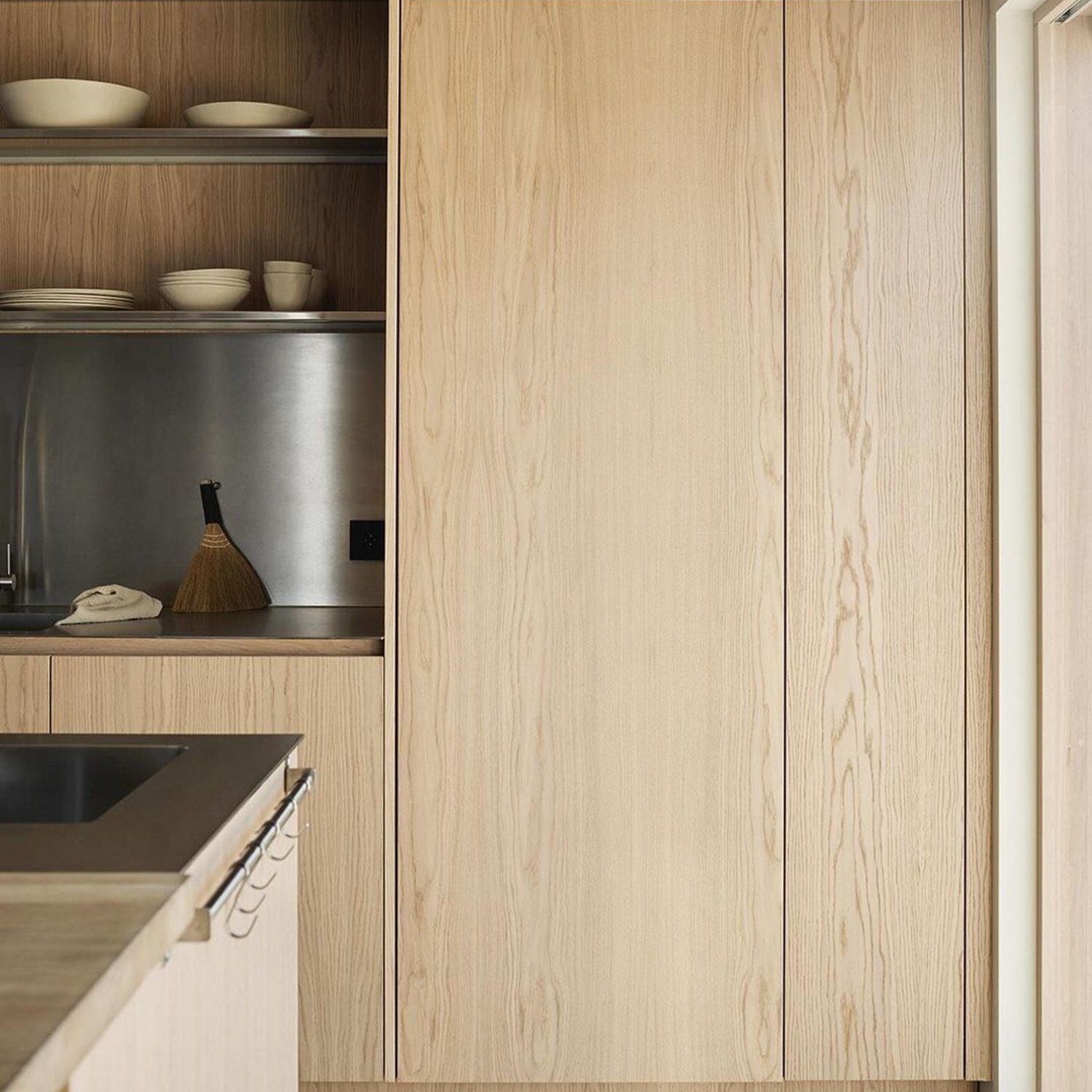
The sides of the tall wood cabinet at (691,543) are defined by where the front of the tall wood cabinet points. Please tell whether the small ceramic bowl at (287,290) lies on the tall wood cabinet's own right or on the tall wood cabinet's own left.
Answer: on the tall wood cabinet's own right

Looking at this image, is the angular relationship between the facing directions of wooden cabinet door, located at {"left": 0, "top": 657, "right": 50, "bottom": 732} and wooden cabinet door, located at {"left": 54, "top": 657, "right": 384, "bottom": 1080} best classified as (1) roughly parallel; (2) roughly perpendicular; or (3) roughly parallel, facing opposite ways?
roughly parallel

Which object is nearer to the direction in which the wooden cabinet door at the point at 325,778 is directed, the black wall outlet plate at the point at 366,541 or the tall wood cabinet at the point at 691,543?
the tall wood cabinet

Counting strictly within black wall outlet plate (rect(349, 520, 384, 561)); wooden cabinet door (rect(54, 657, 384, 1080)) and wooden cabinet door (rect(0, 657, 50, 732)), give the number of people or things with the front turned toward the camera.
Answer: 3

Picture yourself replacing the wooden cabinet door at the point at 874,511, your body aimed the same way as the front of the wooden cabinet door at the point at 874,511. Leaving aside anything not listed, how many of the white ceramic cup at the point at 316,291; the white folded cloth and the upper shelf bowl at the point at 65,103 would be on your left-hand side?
0

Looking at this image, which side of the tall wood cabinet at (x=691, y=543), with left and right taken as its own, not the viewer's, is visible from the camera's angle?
front

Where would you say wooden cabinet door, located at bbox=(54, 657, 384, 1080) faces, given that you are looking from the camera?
facing the viewer

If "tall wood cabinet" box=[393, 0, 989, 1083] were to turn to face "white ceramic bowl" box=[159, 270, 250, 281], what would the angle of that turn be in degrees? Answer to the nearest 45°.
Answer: approximately 90° to its right

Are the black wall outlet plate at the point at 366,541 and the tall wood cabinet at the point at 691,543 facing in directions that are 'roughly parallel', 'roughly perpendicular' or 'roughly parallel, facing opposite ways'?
roughly parallel

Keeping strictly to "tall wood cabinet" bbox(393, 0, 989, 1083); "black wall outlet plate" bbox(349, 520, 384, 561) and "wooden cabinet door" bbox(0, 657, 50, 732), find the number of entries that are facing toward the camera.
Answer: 3

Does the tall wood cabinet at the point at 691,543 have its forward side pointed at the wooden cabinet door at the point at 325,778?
no

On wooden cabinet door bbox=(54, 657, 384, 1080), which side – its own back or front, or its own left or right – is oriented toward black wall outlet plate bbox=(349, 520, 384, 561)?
back

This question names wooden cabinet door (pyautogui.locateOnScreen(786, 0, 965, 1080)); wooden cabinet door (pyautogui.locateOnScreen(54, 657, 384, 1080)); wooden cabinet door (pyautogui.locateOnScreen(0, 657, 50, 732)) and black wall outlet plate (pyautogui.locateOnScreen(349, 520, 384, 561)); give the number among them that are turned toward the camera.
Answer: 4

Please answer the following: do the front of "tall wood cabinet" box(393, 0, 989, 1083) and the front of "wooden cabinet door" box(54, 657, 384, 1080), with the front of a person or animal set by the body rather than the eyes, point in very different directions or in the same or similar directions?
same or similar directions

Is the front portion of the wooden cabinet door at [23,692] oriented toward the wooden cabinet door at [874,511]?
no
